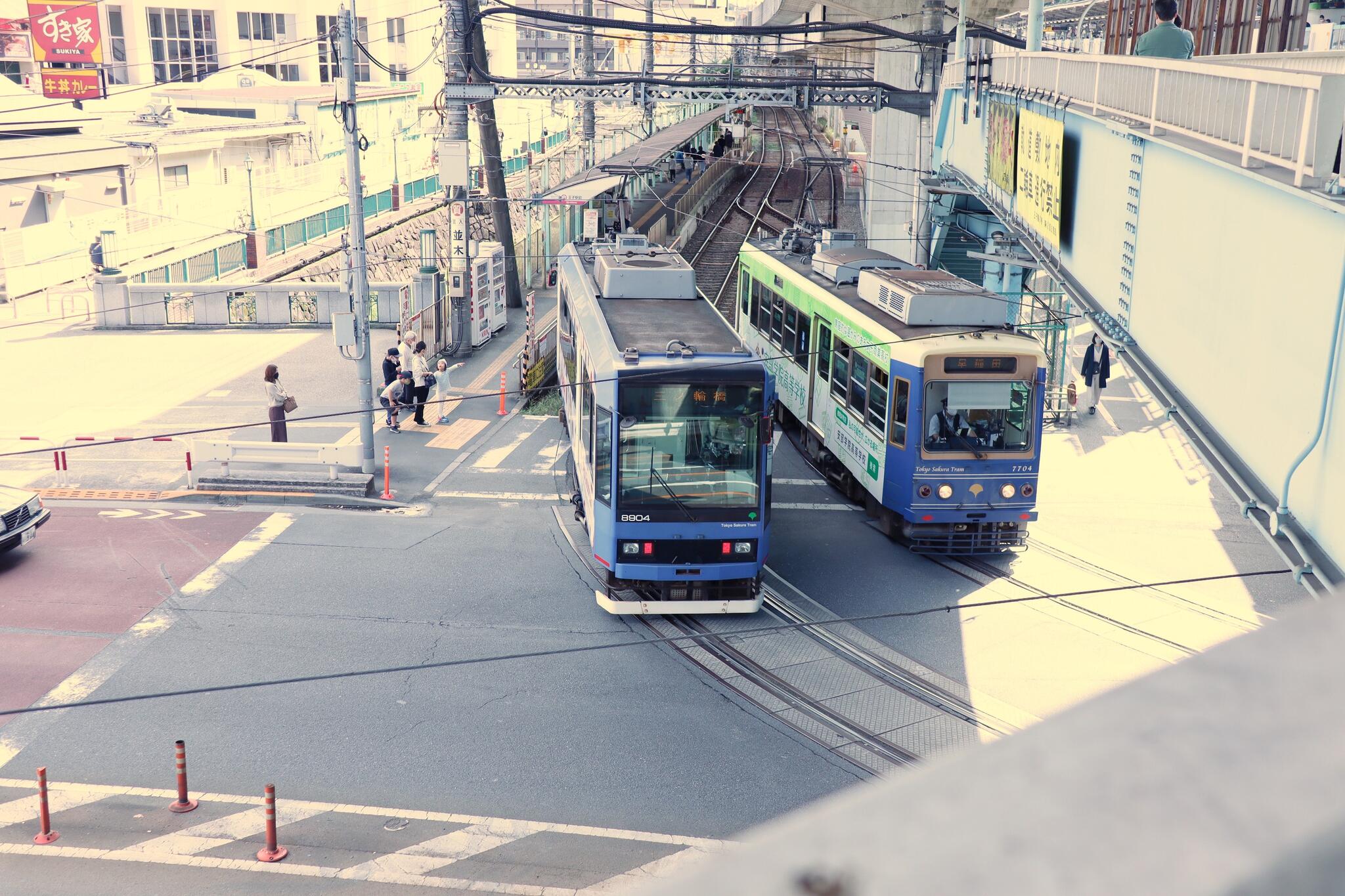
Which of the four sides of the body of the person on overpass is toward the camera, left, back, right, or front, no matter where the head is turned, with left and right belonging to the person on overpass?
back

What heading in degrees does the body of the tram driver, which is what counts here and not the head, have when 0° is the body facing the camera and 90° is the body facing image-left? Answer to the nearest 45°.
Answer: approximately 315°

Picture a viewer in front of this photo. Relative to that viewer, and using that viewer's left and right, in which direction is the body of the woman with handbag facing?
facing to the right of the viewer

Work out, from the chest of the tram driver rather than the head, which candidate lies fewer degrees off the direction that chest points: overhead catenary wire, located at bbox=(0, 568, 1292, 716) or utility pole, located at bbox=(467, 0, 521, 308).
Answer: the overhead catenary wire

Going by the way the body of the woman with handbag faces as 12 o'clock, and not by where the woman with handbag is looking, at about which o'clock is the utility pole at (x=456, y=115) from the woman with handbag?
The utility pole is roughly at 10 o'clock from the woman with handbag.

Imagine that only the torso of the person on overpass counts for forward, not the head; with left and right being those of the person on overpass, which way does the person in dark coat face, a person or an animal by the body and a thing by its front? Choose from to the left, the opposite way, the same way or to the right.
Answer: the opposite way
